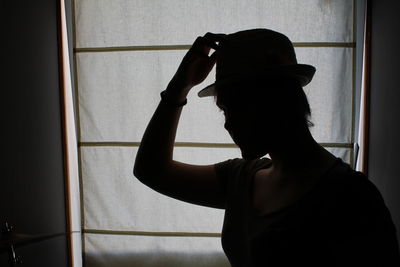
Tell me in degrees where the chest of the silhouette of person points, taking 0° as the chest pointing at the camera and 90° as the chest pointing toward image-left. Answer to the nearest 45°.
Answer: approximately 45°
